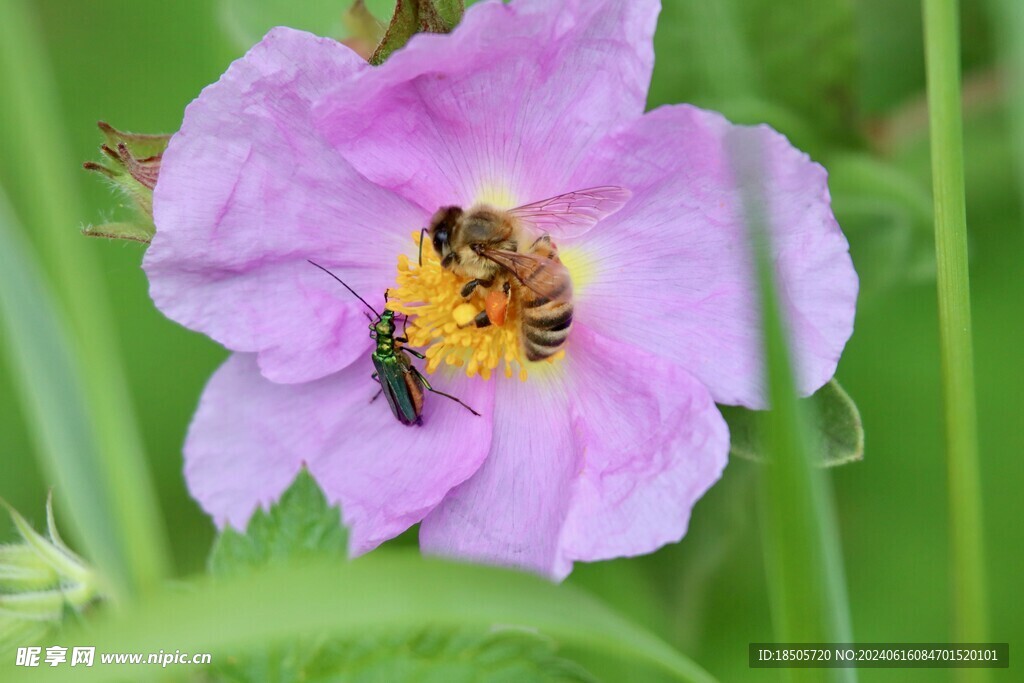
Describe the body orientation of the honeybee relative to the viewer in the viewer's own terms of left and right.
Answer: facing to the left of the viewer

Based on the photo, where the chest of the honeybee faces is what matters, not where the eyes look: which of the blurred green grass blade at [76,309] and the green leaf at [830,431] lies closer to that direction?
the blurred green grass blade

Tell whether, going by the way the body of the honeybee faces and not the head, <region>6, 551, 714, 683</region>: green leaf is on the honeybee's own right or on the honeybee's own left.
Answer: on the honeybee's own left

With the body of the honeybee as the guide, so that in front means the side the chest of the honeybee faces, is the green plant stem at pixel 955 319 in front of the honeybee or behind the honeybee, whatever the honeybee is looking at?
behind

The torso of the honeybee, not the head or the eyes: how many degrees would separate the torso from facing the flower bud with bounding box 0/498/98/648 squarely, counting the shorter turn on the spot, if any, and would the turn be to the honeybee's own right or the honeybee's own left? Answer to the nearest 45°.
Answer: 0° — it already faces it

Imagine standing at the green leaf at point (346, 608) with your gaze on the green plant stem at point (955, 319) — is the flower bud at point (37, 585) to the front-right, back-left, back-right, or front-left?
back-left
